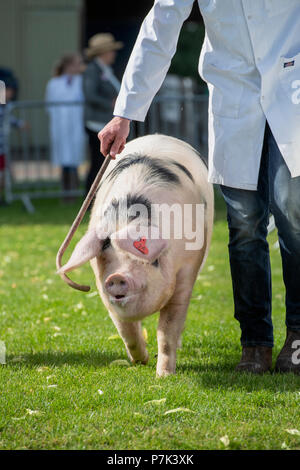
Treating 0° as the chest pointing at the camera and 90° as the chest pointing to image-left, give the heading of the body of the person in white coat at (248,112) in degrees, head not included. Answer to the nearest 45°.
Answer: approximately 0°

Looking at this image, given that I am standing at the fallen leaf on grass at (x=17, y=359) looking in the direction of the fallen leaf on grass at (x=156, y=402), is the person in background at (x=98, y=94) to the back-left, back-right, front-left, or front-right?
back-left

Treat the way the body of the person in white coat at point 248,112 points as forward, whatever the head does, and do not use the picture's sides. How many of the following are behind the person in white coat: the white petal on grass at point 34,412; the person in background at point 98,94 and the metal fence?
2

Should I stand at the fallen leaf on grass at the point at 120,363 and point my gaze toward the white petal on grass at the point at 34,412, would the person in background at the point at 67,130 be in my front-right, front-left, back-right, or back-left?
back-right

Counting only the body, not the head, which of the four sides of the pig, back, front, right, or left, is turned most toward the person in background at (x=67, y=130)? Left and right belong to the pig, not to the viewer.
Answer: back

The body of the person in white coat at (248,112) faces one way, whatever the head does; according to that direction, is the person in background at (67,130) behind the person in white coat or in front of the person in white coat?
behind

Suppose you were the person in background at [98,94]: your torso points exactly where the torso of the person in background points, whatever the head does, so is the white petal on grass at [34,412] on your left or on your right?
on your right
